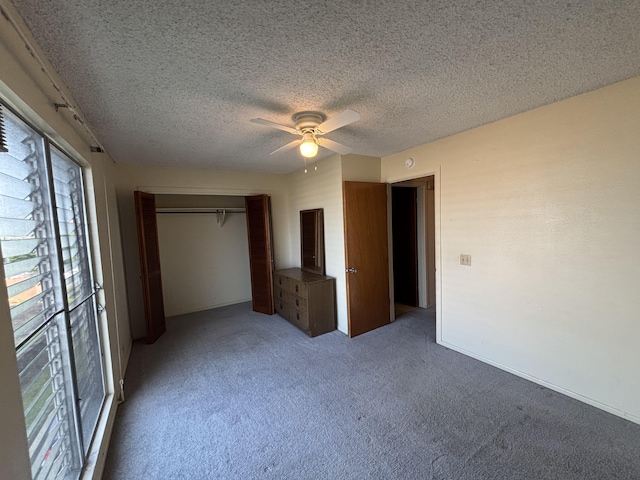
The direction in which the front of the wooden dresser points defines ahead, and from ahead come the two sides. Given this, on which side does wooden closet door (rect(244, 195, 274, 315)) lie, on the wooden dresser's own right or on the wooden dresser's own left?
on the wooden dresser's own right

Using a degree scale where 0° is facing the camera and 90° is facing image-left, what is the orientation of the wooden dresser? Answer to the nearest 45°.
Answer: approximately 45°

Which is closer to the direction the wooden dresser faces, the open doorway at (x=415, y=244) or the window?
the window

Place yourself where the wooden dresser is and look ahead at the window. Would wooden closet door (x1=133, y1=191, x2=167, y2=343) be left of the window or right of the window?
right

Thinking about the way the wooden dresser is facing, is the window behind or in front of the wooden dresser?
in front

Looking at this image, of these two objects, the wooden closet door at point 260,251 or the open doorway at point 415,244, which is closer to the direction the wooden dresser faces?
the wooden closet door

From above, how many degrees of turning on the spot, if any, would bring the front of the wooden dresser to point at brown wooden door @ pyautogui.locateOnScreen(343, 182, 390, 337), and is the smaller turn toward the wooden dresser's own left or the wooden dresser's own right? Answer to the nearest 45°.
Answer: approximately 135° to the wooden dresser's own left
